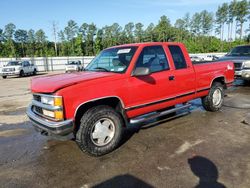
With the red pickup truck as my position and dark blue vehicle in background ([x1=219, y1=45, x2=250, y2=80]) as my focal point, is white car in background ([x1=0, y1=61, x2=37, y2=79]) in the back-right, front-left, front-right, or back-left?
front-left

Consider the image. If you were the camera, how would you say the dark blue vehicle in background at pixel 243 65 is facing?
facing the viewer and to the left of the viewer

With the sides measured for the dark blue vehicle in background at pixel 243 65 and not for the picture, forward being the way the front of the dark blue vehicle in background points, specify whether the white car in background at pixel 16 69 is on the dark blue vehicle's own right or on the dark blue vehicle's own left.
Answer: on the dark blue vehicle's own right

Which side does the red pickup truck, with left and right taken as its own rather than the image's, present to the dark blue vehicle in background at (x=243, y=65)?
back

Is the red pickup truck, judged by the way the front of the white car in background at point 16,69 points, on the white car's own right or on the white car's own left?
on the white car's own left

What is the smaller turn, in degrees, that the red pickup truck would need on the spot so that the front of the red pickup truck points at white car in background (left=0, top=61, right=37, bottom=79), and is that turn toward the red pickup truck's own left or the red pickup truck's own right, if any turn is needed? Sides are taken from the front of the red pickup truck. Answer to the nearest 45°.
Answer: approximately 90° to the red pickup truck's own right

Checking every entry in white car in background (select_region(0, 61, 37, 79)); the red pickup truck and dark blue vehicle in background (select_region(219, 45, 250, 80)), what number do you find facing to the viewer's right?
0

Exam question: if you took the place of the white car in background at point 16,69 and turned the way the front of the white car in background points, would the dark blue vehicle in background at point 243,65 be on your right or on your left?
on your left
